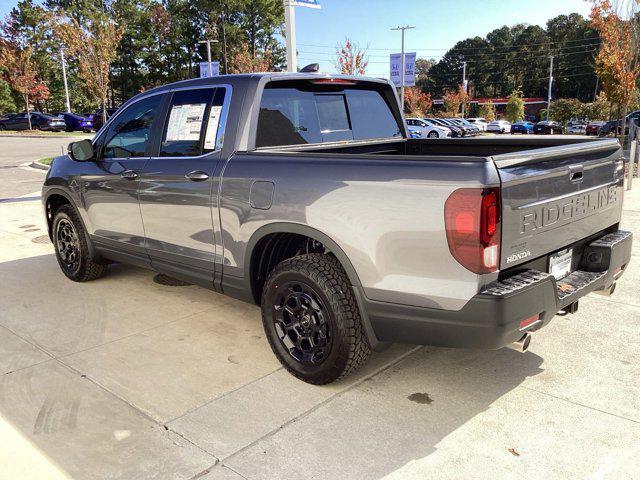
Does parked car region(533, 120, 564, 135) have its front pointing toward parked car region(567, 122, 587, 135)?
no

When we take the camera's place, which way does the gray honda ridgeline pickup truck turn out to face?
facing away from the viewer and to the left of the viewer

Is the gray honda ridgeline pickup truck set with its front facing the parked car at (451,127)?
no

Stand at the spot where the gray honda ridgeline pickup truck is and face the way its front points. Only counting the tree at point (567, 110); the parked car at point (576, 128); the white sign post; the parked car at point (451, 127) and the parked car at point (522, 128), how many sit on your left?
0

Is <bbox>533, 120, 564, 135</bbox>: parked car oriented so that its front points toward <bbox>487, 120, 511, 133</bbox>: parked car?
no

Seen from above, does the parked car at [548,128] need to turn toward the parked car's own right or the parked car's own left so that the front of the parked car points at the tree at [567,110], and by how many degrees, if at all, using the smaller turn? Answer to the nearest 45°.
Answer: approximately 180°

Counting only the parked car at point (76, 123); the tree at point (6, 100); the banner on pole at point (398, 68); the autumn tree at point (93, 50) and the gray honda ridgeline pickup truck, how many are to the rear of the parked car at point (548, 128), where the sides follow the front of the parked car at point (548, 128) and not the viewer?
0

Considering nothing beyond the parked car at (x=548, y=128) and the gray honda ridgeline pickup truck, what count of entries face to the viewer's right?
0

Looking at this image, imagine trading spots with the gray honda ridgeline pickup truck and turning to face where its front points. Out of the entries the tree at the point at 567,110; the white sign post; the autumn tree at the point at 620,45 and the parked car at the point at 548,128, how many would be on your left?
0

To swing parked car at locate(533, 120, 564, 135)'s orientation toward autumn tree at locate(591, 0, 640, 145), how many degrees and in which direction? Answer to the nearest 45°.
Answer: approximately 45° to its left

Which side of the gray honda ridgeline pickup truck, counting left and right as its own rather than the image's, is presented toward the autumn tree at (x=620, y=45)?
right

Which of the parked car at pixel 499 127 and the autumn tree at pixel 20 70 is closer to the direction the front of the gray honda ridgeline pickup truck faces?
the autumn tree

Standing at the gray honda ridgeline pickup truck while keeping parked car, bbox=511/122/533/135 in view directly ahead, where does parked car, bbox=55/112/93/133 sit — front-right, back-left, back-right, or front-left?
front-left

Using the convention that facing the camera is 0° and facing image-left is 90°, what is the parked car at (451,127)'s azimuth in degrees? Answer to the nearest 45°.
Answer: approximately 315°
